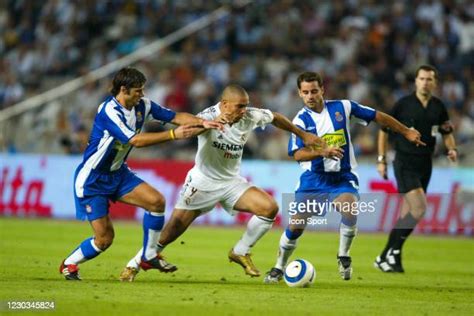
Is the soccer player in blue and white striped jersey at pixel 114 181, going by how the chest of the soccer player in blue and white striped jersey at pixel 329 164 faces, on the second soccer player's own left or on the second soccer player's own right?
on the second soccer player's own right

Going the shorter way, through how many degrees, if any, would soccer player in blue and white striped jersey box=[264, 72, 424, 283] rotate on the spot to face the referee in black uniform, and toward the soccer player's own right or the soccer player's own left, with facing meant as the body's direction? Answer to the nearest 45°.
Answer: approximately 135° to the soccer player's own left

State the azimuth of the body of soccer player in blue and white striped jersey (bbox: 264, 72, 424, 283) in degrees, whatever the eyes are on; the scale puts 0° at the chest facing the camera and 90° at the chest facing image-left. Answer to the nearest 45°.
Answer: approximately 0°
